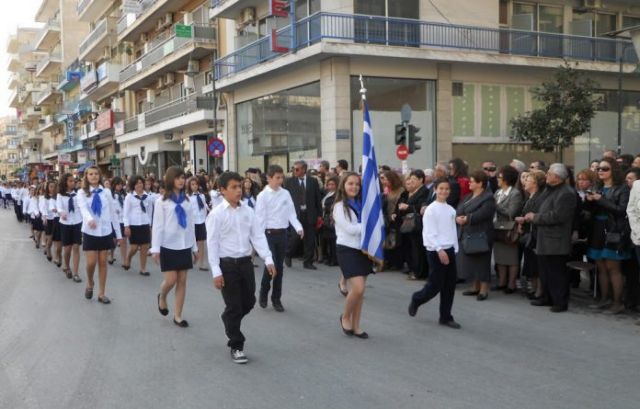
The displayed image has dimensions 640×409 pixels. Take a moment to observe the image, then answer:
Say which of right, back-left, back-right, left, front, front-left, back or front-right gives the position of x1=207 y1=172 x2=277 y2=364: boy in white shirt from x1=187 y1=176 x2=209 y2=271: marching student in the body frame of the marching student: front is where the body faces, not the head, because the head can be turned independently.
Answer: front-right

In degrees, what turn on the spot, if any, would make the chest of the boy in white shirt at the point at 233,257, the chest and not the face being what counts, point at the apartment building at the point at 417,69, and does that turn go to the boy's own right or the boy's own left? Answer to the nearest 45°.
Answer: approximately 135° to the boy's own left

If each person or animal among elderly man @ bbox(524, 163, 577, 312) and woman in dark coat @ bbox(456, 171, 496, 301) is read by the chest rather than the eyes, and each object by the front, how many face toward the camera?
0

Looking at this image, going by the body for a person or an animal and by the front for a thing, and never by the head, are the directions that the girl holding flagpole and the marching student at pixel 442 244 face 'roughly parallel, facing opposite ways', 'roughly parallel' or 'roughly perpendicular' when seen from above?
roughly parallel

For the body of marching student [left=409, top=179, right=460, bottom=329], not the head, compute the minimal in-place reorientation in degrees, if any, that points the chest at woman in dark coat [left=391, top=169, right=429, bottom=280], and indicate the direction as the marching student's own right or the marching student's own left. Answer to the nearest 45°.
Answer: approximately 135° to the marching student's own left

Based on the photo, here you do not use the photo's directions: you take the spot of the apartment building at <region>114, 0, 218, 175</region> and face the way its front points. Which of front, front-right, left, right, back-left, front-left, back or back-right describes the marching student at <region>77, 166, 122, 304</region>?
front-left

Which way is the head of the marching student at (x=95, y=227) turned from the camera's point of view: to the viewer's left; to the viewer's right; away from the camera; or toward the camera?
toward the camera

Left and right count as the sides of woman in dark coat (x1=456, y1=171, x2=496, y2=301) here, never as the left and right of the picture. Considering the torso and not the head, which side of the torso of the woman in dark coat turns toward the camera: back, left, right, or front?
left

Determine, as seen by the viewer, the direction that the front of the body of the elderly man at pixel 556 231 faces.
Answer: to the viewer's left

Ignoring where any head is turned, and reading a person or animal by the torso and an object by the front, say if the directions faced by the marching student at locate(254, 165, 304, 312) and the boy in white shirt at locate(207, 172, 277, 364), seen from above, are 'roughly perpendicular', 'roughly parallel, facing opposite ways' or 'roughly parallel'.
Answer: roughly parallel

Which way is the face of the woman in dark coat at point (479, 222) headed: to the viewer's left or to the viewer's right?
to the viewer's left

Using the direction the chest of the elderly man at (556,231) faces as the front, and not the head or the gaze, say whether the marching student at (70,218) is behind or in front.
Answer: in front

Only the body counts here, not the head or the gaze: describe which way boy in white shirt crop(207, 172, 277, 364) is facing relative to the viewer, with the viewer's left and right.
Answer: facing the viewer and to the right of the viewer

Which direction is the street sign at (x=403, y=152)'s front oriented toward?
toward the camera

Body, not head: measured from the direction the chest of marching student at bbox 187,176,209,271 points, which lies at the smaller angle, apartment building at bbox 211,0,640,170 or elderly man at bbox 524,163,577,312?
the elderly man

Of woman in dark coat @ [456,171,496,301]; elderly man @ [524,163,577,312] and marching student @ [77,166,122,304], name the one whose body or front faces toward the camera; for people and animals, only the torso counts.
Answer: the marching student

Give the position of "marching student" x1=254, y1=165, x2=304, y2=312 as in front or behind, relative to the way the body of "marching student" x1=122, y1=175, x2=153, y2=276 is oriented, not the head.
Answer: in front

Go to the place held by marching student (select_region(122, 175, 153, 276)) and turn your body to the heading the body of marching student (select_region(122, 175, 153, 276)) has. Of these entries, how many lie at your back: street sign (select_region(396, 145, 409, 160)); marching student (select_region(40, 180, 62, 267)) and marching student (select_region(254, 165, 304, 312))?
1
